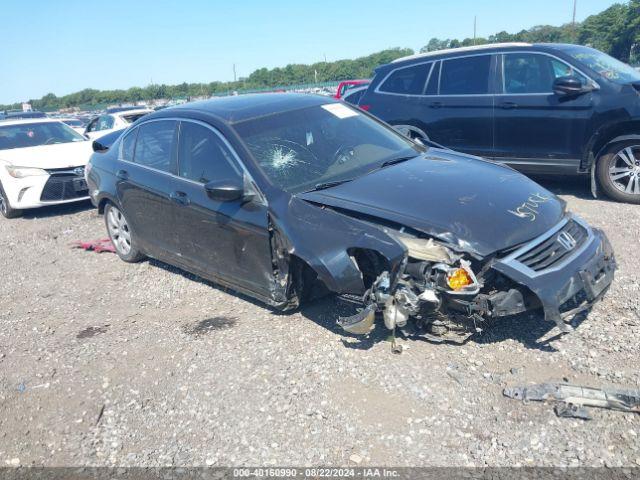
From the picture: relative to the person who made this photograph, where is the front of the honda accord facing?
facing the viewer and to the right of the viewer

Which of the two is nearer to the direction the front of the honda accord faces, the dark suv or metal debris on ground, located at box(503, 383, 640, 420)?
the metal debris on ground

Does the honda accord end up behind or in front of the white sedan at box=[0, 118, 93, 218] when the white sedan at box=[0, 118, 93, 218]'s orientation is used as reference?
in front

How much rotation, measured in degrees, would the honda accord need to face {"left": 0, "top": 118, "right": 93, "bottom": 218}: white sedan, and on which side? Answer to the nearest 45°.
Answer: approximately 180°

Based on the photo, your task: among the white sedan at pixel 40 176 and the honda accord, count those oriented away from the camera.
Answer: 0

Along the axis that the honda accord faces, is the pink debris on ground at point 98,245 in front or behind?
behind

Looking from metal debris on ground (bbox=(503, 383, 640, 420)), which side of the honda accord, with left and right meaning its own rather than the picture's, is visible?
front

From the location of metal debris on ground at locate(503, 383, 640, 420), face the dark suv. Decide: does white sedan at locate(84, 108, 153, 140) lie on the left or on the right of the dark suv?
left

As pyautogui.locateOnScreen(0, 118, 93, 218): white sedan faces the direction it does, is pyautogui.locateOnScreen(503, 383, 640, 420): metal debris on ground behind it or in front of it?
in front

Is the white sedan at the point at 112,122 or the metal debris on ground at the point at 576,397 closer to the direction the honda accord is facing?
the metal debris on ground

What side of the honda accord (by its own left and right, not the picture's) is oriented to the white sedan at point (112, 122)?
back

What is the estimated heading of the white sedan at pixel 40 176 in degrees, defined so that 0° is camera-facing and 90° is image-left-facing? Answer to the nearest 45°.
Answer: approximately 315°
